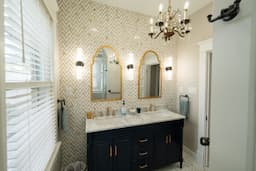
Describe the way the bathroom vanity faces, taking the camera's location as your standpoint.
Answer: facing the viewer and to the right of the viewer

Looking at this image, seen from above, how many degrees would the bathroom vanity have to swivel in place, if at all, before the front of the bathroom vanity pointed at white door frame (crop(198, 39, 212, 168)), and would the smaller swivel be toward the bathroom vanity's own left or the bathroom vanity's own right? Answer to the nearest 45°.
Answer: approximately 45° to the bathroom vanity's own left

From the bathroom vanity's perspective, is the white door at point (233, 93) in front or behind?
in front
